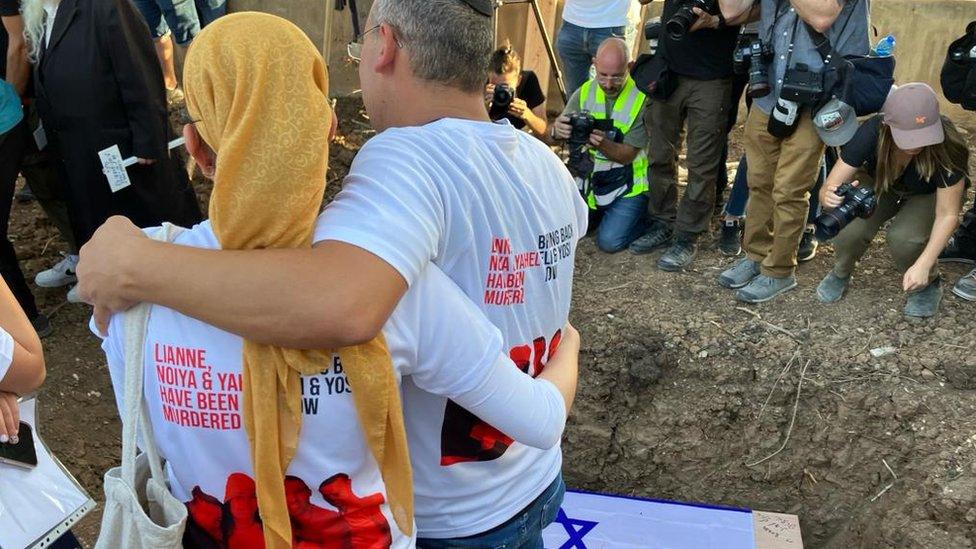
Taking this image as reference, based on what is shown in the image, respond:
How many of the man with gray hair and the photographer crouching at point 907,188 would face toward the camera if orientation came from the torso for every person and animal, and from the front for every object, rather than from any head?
1

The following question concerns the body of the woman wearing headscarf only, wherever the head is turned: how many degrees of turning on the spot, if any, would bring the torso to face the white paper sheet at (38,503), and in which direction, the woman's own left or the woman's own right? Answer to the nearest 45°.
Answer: approximately 45° to the woman's own left

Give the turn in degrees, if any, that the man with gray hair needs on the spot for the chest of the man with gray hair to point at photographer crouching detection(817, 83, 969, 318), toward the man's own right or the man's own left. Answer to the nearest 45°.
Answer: approximately 90° to the man's own right

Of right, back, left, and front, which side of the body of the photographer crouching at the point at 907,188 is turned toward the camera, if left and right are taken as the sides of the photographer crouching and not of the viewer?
front

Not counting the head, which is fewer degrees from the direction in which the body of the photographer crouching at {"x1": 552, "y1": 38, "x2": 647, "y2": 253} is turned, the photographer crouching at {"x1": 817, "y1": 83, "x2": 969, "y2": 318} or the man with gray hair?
the man with gray hair

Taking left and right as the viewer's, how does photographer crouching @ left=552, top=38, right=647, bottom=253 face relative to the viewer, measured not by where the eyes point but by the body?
facing the viewer and to the left of the viewer

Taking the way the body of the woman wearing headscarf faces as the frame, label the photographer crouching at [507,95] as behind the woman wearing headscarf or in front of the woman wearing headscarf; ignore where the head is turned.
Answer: in front

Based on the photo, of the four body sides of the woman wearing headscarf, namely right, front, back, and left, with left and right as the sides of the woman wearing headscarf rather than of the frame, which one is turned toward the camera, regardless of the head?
back

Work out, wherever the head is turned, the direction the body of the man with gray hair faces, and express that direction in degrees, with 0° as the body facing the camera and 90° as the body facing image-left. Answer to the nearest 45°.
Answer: approximately 135°

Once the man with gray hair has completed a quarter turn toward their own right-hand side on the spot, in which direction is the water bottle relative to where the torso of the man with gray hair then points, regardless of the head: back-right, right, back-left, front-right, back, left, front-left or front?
front

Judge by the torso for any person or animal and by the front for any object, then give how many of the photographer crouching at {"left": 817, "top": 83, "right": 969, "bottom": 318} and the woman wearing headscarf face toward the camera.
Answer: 1

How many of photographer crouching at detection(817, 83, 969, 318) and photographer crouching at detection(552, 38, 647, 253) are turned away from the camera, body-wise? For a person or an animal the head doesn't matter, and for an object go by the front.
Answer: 0

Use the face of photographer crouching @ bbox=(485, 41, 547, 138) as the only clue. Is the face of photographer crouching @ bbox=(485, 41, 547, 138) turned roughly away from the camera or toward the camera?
toward the camera
